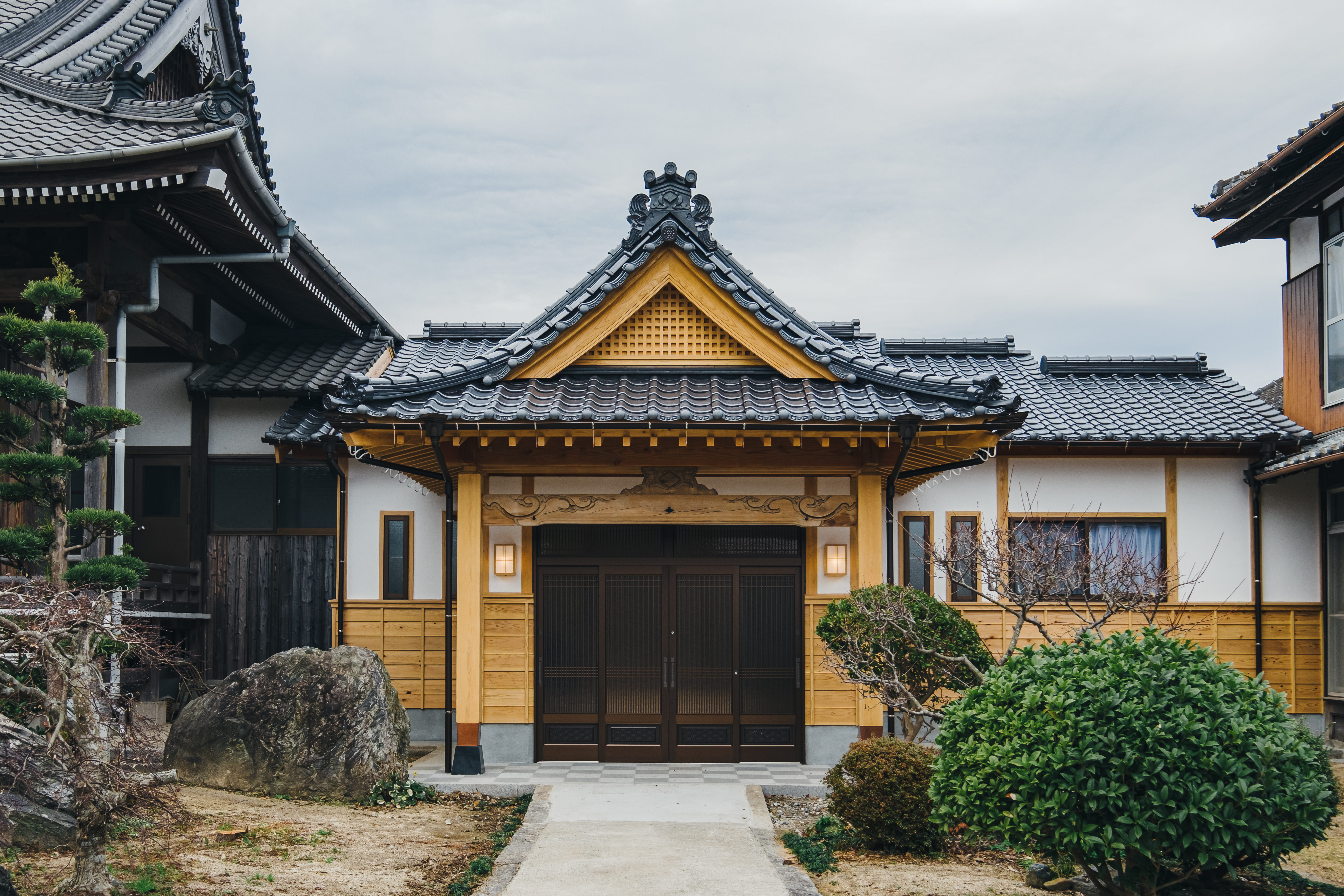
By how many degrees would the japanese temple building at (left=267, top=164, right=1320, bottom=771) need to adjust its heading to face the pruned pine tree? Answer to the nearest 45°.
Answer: approximately 45° to its right

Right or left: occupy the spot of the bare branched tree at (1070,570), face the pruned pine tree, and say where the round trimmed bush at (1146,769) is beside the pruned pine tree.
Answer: left

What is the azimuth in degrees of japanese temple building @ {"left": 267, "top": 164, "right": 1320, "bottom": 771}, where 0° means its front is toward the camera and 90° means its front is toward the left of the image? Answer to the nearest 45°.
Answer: approximately 0°

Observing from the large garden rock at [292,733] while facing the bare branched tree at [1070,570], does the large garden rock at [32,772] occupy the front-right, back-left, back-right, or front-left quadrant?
back-right
